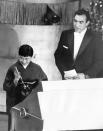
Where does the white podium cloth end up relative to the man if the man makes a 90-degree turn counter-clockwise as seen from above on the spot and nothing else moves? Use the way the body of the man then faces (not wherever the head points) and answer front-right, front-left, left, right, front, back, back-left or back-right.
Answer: front-right

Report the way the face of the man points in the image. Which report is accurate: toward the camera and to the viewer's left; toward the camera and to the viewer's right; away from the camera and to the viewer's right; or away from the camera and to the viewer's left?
toward the camera and to the viewer's left

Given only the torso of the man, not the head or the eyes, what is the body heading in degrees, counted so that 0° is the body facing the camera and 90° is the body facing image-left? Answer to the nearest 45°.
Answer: approximately 45°
